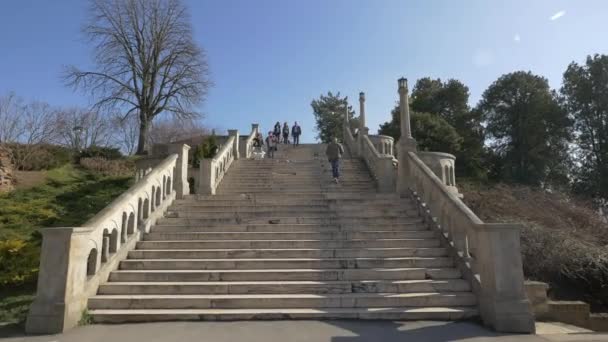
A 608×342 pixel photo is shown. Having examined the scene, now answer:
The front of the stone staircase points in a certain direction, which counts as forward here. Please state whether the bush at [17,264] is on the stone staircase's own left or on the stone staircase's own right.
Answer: on the stone staircase's own right

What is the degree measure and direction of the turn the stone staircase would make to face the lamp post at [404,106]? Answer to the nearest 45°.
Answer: approximately 135° to its left

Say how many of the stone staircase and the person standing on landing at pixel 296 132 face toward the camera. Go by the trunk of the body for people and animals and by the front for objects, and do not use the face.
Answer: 2

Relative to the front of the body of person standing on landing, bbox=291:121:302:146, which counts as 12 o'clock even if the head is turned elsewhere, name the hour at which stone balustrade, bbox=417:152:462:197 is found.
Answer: The stone balustrade is roughly at 11 o'clock from the person standing on landing.

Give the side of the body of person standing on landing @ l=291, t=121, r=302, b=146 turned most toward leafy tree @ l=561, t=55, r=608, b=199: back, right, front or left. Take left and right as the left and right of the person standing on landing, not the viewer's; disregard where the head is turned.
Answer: left

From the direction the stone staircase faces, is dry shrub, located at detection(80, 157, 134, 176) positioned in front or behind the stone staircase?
behind

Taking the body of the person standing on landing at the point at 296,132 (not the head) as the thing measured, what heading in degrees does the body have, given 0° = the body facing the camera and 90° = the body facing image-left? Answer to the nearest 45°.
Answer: approximately 0°

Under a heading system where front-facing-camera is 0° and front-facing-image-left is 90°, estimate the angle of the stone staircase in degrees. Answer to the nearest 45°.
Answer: approximately 0°

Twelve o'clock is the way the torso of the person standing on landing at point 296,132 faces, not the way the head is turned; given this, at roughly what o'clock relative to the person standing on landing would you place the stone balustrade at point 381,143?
The stone balustrade is roughly at 10 o'clock from the person standing on landing.

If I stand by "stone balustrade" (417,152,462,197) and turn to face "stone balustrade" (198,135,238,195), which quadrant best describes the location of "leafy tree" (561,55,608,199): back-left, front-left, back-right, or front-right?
back-right
